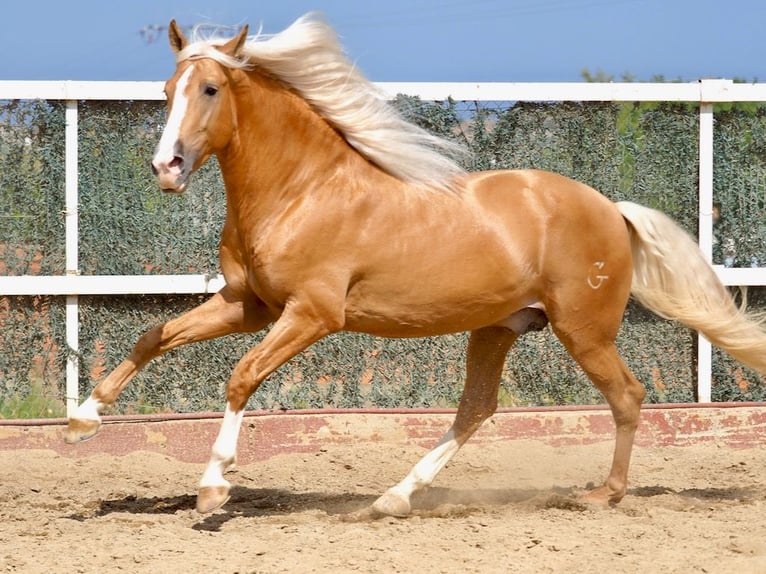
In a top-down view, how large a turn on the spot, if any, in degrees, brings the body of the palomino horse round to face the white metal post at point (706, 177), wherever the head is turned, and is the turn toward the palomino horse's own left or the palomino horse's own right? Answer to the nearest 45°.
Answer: approximately 135° to the palomino horse's own right

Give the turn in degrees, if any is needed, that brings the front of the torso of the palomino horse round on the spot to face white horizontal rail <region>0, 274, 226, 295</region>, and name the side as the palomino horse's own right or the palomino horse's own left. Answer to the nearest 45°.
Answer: approximately 45° to the palomino horse's own right

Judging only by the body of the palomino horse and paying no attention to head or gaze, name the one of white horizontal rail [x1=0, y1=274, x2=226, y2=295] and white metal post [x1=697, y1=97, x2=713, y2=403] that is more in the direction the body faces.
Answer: the white horizontal rail

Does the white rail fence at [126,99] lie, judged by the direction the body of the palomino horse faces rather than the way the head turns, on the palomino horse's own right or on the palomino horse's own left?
on the palomino horse's own right

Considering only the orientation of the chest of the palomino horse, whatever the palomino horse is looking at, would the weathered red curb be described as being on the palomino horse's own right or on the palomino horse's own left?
on the palomino horse's own right

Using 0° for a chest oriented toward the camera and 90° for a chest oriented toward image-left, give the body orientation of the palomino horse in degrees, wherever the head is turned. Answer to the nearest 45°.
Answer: approximately 90°

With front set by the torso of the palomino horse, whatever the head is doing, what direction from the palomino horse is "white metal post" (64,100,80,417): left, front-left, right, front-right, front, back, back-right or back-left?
front-right
